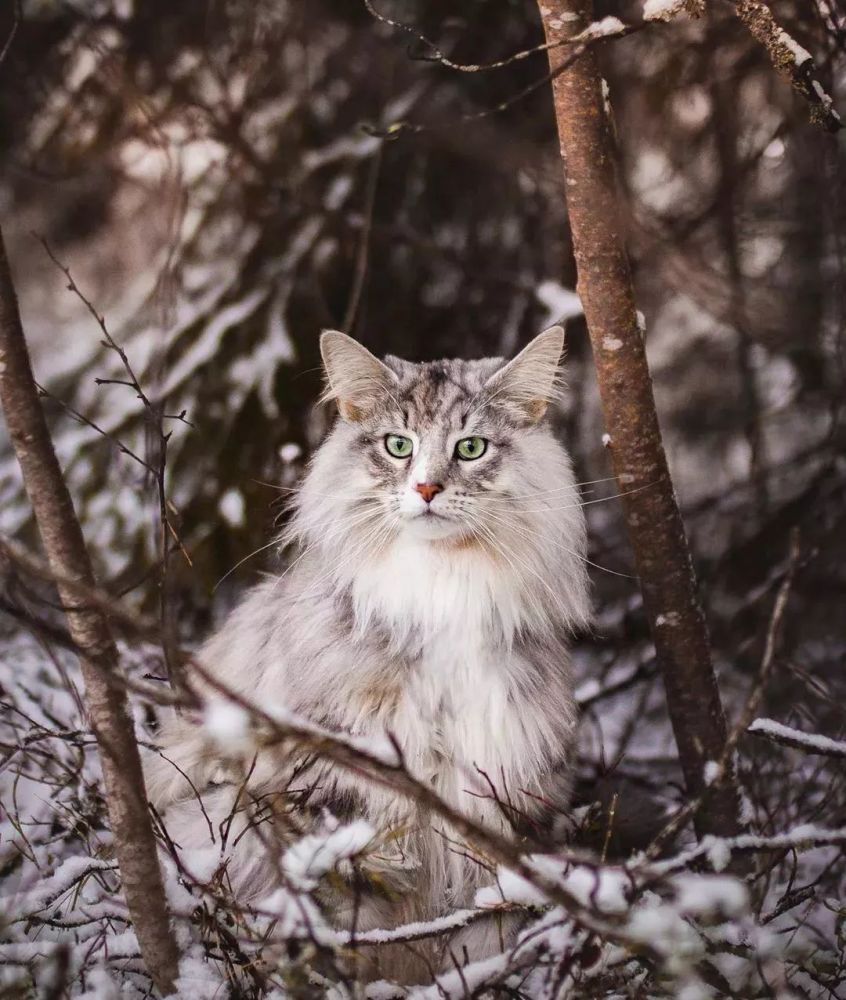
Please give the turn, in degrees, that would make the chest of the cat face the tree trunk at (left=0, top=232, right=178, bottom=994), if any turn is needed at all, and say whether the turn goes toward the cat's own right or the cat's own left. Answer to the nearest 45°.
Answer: approximately 90° to the cat's own right

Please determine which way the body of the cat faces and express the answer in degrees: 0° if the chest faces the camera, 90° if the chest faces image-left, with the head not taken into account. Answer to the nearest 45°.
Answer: approximately 315°
